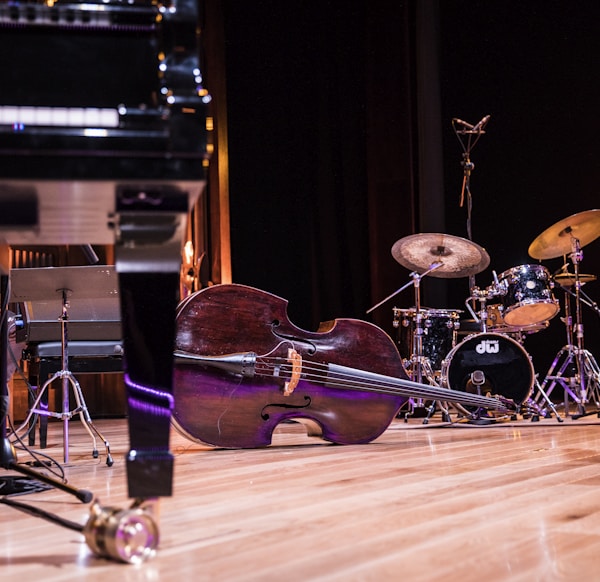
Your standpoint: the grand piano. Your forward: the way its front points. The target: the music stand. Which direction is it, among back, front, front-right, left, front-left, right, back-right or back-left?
back

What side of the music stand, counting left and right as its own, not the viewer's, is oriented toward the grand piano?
back

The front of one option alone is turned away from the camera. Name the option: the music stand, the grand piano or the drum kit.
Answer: the music stand

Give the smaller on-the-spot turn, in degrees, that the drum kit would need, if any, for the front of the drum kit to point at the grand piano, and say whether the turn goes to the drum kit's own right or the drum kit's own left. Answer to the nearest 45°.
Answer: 0° — it already faces it

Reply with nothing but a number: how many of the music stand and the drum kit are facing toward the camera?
1

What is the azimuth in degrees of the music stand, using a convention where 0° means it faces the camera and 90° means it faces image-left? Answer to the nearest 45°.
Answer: approximately 180°

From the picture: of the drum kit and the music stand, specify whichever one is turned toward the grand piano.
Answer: the drum kit

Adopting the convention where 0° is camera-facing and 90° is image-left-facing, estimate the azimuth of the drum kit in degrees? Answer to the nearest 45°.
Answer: approximately 0°

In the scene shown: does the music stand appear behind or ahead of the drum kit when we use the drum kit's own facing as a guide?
ahead
